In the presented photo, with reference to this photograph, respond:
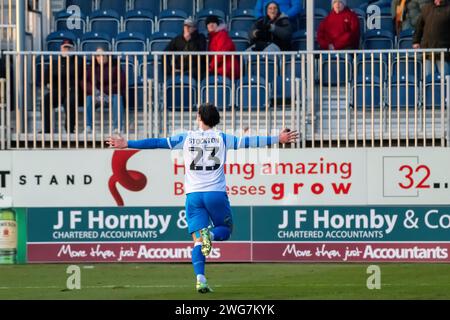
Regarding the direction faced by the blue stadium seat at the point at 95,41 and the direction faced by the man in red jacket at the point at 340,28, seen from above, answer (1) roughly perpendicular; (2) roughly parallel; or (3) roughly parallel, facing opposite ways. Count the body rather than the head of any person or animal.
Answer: roughly parallel

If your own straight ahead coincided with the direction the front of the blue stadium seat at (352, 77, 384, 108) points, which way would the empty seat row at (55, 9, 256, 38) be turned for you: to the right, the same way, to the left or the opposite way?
the same way

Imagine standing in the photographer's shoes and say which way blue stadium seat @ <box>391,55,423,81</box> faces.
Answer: facing the viewer

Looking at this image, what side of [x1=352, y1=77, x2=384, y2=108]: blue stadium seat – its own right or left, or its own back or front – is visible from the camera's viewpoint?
front

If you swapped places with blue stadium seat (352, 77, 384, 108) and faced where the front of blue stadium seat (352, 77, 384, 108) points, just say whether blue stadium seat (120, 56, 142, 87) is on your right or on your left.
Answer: on your right

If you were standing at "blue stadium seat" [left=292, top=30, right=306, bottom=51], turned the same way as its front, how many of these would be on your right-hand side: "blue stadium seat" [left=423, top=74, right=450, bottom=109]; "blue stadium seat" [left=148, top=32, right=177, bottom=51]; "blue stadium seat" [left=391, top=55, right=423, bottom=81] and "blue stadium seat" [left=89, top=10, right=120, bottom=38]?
2

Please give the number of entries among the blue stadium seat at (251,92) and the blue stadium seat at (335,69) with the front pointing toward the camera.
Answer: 2

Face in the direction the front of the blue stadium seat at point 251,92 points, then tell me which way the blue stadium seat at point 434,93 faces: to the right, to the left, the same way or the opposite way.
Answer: the same way

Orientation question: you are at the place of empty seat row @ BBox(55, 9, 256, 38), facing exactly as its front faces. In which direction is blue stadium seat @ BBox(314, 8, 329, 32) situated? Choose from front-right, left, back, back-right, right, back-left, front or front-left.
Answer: left

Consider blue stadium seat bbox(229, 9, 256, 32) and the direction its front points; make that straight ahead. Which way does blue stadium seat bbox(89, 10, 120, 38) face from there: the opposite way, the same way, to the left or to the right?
the same way

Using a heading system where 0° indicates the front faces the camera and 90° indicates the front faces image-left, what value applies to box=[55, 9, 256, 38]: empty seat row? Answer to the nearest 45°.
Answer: approximately 0°

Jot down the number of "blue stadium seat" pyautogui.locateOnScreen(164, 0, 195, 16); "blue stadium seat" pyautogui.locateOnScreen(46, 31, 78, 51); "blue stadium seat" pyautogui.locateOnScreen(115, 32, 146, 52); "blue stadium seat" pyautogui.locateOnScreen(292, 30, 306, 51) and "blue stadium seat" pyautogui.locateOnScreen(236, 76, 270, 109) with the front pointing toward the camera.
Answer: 5

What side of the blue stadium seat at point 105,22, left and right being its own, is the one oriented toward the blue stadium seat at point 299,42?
left

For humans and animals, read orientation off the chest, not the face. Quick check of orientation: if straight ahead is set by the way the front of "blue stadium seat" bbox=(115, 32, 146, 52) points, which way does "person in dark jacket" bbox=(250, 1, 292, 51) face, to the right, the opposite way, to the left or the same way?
the same way

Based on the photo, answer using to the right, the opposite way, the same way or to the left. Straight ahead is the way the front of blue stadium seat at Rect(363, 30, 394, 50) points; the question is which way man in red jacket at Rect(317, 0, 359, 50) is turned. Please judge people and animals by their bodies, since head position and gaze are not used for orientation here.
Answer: the same way

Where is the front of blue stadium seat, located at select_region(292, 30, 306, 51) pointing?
toward the camera
